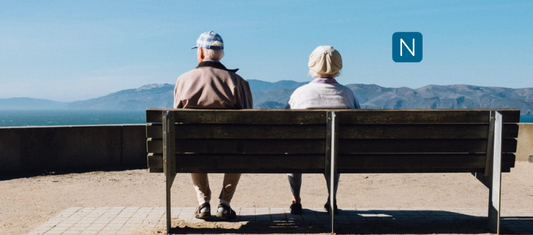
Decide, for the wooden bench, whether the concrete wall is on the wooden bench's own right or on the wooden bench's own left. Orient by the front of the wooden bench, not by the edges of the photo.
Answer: on the wooden bench's own left

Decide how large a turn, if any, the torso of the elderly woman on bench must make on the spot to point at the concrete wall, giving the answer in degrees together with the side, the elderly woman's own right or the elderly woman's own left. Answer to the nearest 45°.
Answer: approximately 45° to the elderly woman's own left

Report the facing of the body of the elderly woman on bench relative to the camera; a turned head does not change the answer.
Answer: away from the camera

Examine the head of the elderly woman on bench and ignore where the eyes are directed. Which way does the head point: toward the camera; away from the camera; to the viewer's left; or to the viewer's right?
away from the camera

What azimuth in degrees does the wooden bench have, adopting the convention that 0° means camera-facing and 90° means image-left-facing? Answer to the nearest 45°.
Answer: approximately 180°
